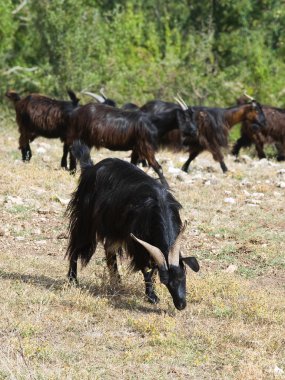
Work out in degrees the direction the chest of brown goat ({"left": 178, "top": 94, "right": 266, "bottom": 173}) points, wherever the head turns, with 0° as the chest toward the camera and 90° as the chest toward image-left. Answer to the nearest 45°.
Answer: approximately 270°

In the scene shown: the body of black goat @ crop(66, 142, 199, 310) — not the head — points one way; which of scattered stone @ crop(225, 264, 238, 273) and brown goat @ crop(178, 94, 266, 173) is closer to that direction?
the scattered stone

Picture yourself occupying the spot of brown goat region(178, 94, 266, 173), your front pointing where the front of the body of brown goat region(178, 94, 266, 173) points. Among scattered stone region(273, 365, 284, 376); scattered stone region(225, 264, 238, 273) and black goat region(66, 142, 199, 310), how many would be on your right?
3

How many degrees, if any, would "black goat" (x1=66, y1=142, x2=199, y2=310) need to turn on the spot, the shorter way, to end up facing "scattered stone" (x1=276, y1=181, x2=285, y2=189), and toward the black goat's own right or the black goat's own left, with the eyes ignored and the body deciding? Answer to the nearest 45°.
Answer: approximately 90° to the black goat's own left

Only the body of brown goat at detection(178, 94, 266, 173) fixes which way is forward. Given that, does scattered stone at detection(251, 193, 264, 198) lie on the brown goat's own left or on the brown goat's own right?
on the brown goat's own right

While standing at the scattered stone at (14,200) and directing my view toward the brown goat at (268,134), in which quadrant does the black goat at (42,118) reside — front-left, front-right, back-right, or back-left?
front-left

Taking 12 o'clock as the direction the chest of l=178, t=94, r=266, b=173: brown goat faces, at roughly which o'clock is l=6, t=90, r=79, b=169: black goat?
The black goat is roughly at 5 o'clock from the brown goat.

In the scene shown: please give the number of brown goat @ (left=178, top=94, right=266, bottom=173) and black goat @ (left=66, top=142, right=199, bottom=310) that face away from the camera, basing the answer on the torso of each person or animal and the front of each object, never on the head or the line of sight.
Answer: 0

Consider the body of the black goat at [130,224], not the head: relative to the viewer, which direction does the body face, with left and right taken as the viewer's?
facing the viewer and to the right of the viewer

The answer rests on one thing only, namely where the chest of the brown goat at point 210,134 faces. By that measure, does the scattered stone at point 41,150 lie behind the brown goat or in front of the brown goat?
behind

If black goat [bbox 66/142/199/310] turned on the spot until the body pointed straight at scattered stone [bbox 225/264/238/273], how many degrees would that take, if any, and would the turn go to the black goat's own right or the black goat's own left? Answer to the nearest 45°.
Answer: approximately 90° to the black goat's own left
